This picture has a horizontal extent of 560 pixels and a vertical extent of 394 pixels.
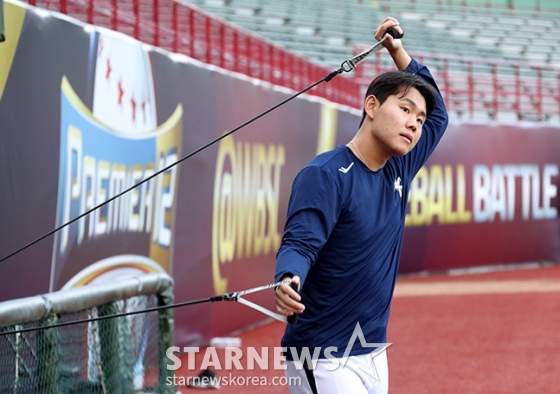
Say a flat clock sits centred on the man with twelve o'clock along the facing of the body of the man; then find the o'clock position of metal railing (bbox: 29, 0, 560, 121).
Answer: The metal railing is roughly at 7 o'clock from the man.
